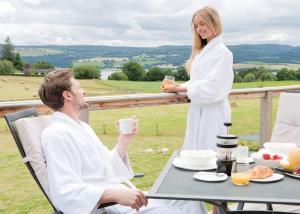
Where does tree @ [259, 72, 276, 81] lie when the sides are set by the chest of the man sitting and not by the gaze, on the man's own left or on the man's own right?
on the man's own left

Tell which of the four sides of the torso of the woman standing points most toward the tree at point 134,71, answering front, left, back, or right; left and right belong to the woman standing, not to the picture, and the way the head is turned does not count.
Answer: right

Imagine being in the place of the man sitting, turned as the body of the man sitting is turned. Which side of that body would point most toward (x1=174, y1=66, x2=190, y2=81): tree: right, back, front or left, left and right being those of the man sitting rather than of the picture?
left

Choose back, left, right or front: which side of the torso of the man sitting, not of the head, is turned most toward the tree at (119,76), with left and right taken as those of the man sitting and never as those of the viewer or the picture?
left

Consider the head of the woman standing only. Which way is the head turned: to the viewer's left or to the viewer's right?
to the viewer's left

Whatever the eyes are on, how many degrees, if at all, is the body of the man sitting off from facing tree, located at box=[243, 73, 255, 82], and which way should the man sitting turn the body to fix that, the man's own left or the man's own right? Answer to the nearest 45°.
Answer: approximately 45° to the man's own left

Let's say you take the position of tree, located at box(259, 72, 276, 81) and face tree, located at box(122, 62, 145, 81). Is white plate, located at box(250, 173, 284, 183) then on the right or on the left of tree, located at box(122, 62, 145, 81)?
left

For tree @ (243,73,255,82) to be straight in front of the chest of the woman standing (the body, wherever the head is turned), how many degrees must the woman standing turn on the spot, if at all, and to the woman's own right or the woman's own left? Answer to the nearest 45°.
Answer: approximately 135° to the woman's own right

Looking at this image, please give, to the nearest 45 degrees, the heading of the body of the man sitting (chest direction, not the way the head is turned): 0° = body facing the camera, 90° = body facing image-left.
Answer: approximately 270°

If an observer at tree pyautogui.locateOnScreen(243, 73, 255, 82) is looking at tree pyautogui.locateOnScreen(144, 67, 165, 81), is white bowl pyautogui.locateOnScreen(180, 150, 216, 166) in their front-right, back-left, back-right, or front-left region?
front-left

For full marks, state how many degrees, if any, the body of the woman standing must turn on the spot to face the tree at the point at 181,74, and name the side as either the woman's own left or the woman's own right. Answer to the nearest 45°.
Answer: approximately 135° to the woman's own right

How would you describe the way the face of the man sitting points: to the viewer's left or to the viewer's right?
to the viewer's right

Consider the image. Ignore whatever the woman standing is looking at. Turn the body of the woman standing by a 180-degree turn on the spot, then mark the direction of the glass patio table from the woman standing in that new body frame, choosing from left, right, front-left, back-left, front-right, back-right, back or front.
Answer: back-right

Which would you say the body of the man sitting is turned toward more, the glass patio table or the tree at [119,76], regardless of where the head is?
the glass patio table

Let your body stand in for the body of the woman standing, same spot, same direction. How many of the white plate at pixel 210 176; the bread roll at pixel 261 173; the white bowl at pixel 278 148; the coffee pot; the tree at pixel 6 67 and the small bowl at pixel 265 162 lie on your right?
1

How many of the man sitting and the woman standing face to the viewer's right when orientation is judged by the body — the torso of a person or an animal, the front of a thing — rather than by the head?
1

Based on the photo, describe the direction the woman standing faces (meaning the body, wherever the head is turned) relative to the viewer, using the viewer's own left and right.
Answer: facing the viewer and to the left of the viewer

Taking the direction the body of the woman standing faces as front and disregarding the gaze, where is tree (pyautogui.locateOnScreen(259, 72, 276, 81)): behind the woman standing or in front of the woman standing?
behind
